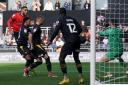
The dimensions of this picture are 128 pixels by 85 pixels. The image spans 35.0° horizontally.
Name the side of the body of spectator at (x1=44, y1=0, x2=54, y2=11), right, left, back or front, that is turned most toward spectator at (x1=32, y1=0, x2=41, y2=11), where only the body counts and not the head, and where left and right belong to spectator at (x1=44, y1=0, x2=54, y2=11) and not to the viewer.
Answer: right

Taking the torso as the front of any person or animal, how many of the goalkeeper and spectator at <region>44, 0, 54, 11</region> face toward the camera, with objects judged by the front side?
1

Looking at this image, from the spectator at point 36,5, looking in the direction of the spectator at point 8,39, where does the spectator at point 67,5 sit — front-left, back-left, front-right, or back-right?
back-left

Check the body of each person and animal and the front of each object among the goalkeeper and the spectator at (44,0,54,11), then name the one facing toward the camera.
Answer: the spectator

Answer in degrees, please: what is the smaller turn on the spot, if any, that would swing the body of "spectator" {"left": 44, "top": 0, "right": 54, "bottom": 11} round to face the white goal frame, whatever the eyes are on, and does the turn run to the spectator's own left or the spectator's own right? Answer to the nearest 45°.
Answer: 0° — they already face it

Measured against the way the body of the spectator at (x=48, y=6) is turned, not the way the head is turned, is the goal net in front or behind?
in front

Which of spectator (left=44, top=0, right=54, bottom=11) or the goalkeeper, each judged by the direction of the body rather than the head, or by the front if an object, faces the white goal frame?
the spectator

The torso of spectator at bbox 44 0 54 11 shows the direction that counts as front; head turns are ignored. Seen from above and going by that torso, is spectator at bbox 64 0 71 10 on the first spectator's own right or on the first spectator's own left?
on the first spectator's own left

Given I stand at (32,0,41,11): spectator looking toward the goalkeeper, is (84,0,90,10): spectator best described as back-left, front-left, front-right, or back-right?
front-left

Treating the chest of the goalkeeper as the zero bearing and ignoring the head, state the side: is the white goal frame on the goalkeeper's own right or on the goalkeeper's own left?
on the goalkeeper's own left

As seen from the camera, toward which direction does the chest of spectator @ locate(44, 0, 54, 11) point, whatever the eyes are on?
toward the camera

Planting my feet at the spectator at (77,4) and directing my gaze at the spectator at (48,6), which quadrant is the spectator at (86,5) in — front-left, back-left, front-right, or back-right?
back-left

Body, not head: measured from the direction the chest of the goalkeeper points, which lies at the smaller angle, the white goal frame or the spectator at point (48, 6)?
the spectator
